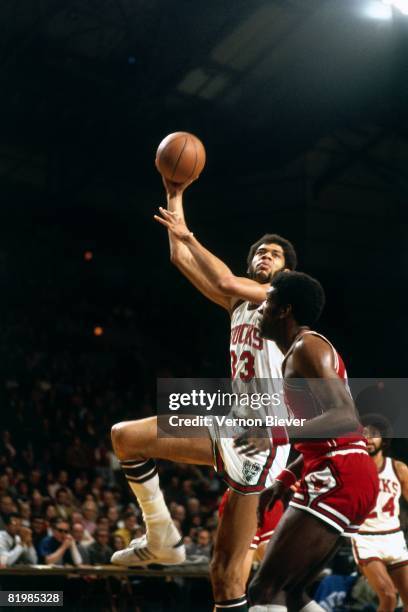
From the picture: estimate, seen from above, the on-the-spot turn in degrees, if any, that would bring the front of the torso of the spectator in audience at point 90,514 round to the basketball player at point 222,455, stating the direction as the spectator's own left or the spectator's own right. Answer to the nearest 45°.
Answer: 0° — they already face them

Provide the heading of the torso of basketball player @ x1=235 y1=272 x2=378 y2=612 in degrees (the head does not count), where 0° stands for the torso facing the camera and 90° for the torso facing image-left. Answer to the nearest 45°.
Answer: approximately 90°

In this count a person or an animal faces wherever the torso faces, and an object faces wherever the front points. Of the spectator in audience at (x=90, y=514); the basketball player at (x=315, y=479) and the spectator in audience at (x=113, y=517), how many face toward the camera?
2

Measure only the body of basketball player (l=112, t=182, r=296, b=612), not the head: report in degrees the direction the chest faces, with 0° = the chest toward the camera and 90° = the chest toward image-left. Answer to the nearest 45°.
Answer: approximately 45°

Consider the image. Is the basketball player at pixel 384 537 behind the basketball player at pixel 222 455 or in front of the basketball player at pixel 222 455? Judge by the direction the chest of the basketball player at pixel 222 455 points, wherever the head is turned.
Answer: behind

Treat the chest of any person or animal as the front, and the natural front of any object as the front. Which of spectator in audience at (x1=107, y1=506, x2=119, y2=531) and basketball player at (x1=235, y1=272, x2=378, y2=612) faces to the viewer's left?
the basketball player

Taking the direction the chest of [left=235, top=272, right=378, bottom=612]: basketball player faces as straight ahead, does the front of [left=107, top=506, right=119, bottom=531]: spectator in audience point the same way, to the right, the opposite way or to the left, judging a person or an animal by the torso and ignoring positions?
to the left

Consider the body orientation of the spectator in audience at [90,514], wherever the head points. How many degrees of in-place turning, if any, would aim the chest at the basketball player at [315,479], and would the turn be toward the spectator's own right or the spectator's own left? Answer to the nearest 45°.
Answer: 0° — they already face them

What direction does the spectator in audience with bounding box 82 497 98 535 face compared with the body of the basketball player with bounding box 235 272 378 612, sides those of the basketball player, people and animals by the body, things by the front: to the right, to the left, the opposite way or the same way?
to the left
